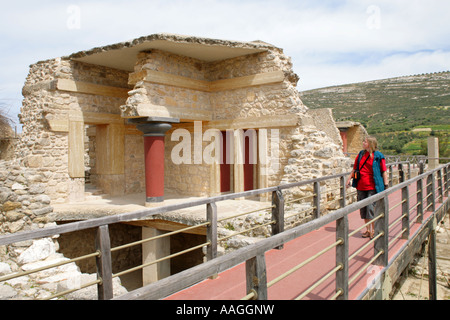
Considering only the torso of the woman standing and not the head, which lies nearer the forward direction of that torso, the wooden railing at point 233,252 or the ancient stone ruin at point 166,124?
the wooden railing

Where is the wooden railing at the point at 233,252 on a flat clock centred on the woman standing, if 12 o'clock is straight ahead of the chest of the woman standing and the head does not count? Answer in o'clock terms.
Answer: The wooden railing is roughly at 11 o'clock from the woman standing.

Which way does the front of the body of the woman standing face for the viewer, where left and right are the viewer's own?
facing the viewer and to the left of the viewer

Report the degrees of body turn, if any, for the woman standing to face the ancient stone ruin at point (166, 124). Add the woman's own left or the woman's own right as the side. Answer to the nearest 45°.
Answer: approximately 90° to the woman's own right
